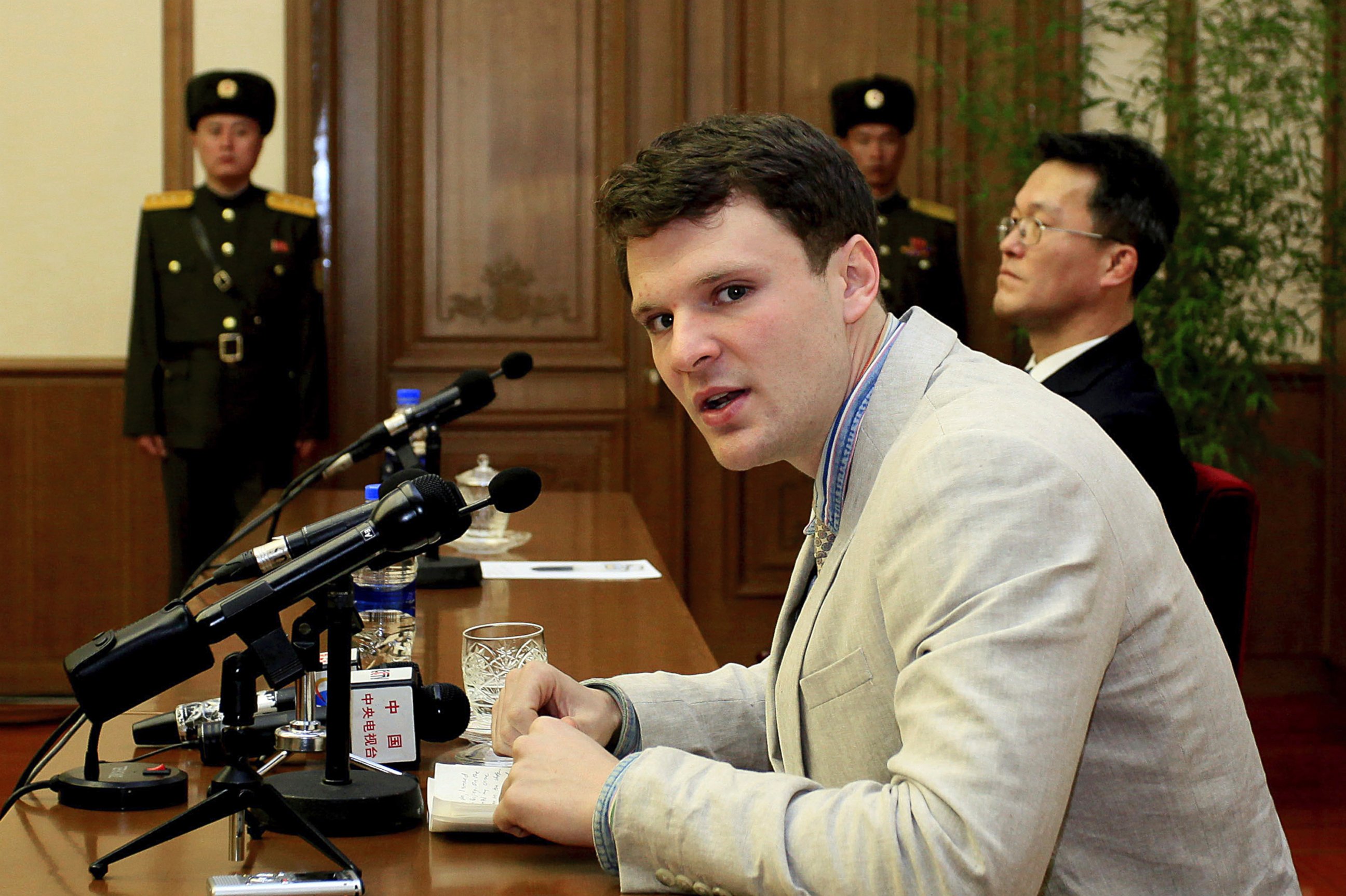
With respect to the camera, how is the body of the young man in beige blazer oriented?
to the viewer's left

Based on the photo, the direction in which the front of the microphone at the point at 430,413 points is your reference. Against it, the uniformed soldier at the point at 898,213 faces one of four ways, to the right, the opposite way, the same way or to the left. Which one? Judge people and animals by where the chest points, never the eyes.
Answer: to the right

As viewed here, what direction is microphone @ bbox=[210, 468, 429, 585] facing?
to the viewer's right

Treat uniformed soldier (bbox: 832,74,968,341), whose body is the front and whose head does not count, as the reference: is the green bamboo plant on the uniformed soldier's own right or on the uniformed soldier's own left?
on the uniformed soldier's own left

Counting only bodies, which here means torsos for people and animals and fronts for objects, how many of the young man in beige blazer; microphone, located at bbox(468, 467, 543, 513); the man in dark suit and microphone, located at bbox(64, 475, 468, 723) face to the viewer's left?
2

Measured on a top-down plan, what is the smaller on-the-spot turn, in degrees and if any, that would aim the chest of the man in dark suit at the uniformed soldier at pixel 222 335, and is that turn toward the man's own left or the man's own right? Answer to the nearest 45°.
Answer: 0° — they already face them

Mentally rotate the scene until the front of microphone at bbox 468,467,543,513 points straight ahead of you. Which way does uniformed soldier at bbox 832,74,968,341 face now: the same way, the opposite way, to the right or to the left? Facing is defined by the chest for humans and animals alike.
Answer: to the right

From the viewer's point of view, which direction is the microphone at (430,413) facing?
to the viewer's right

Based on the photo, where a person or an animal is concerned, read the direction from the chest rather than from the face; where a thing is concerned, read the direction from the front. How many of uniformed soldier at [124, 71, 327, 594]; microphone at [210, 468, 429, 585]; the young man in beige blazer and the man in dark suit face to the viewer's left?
2

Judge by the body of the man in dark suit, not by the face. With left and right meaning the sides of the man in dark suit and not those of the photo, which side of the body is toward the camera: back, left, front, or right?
left

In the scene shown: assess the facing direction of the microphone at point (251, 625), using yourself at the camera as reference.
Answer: facing to the right of the viewer

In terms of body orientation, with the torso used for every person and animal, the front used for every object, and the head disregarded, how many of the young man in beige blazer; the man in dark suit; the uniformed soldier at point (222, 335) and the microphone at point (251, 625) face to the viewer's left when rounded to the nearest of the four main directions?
2

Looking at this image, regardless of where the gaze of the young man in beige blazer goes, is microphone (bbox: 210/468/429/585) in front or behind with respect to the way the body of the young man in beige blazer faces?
in front

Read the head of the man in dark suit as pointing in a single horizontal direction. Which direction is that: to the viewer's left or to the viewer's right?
to the viewer's left
